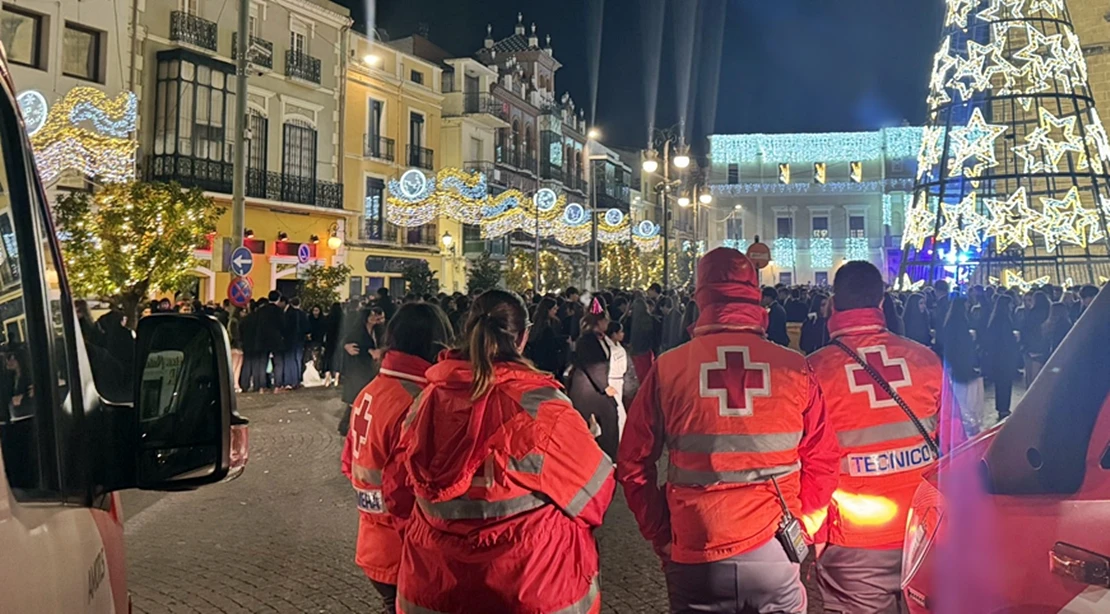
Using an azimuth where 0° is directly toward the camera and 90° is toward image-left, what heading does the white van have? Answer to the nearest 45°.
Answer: approximately 225°

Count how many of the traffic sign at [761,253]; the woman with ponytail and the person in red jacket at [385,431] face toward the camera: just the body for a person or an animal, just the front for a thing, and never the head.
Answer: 1

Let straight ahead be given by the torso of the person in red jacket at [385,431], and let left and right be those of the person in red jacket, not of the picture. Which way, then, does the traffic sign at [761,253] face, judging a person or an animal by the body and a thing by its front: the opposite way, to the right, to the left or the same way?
the opposite way

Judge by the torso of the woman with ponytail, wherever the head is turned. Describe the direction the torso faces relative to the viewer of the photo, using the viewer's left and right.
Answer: facing away from the viewer and to the right of the viewer

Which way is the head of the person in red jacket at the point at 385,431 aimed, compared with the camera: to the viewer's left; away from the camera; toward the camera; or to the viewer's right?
away from the camera

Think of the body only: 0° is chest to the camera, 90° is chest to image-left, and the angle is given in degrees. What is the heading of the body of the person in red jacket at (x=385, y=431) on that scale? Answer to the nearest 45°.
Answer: approximately 225°

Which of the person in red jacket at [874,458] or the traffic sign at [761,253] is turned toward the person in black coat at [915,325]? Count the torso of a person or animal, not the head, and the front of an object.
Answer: the person in red jacket

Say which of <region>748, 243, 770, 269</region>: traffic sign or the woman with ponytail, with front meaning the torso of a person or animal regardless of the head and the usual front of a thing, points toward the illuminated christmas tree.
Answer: the woman with ponytail

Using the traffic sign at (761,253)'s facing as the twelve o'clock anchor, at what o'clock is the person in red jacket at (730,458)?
The person in red jacket is roughly at 12 o'clock from the traffic sign.

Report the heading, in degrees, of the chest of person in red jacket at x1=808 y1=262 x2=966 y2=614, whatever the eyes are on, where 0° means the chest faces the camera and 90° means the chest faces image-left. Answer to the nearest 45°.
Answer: approximately 180°

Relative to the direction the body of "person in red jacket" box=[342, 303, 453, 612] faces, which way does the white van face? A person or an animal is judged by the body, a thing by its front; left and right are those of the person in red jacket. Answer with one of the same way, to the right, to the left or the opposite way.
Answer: the same way

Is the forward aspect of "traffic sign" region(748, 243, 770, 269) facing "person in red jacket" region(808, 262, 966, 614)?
yes

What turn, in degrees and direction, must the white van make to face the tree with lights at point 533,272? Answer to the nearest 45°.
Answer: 0° — it already faces it

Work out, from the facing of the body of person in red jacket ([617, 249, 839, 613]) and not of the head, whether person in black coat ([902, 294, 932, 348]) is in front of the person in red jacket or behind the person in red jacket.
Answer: in front

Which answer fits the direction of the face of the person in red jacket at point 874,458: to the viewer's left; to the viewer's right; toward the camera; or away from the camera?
away from the camera

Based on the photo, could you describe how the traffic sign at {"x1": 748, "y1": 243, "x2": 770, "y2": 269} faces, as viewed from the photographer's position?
facing the viewer

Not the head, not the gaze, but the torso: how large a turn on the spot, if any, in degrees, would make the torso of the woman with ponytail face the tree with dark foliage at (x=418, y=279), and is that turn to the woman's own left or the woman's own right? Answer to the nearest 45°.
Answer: approximately 45° to the woman's own left

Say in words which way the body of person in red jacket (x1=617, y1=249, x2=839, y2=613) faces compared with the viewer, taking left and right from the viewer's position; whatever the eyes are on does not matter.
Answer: facing away from the viewer

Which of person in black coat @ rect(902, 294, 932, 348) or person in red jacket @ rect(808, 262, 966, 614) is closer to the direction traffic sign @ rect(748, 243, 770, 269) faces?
the person in red jacket
